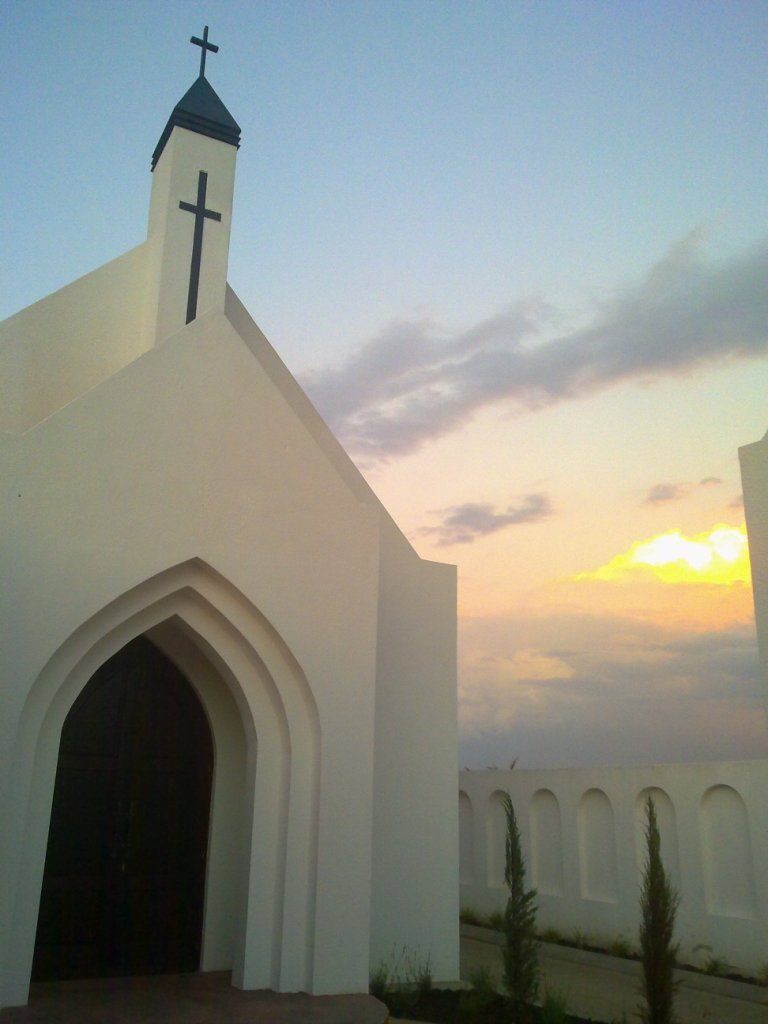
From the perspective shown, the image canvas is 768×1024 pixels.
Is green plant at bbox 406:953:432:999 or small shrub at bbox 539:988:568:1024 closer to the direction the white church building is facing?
the small shrub

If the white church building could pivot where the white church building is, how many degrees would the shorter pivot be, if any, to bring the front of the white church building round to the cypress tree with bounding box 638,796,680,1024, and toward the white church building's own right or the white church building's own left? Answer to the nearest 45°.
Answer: approximately 45° to the white church building's own left

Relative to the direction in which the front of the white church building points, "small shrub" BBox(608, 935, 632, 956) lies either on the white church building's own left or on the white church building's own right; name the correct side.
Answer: on the white church building's own left

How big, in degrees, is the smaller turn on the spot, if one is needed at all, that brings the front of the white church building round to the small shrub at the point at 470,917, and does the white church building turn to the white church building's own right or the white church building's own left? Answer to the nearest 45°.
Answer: approximately 90° to the white church building's own left

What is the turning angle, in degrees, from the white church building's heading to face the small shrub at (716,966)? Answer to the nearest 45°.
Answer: approximately 45° to its left

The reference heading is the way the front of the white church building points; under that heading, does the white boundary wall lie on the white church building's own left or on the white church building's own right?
on the white church building's own left

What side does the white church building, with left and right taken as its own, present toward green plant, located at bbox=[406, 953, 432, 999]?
left
